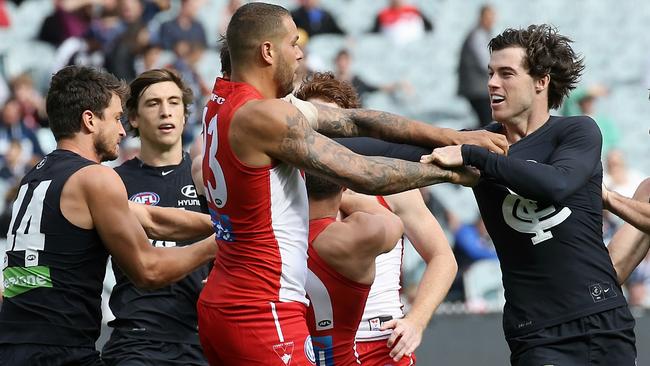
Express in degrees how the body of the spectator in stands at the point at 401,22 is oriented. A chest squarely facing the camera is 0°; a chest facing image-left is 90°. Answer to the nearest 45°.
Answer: approximately 0°

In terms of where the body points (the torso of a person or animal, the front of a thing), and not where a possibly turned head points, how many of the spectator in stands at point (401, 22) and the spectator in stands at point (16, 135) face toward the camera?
2

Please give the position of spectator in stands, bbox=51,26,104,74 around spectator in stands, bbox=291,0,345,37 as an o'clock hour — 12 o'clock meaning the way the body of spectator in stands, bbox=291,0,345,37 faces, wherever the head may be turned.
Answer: spectator in stands, bbox=51,26,104,74 is roughly at 3 o'clock from spectator in stands, bbox=291,0,345,37.

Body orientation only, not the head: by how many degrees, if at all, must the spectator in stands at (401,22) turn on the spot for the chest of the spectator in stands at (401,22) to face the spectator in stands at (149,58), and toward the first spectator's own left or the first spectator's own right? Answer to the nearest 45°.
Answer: approximately 90° to the first spectator's own right

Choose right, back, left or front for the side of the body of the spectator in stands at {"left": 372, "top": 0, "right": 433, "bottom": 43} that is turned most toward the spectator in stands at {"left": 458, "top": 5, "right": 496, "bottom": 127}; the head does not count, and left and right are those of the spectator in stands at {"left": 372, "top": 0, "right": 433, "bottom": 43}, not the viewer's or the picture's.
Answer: left

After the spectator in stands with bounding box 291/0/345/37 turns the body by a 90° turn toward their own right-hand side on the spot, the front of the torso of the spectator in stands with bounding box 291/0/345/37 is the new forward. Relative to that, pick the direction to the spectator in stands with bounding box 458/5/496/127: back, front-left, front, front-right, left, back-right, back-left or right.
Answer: back

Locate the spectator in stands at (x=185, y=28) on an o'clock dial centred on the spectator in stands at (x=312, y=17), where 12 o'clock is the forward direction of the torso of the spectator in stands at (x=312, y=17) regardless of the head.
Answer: the spectator in stands at (x=185, y=28) is roughly at 3 o'clock from the spectator in stands at (x=312, y=17).

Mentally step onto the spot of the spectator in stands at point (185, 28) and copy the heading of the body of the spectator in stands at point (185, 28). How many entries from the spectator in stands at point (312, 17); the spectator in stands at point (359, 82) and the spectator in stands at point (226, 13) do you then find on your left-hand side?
3

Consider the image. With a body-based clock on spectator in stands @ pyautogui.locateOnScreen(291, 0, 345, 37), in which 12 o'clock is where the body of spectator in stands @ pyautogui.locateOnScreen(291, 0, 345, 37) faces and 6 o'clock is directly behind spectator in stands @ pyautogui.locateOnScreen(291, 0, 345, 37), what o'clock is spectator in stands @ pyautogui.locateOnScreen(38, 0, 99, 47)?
spectator in stands @ pyautogui.locateOnScreen(38, 0, 99, 47) is roughly at 3 o'clock from spectator in stands @ pyautogui.locateOnScreen(291, 0, 345, 37).

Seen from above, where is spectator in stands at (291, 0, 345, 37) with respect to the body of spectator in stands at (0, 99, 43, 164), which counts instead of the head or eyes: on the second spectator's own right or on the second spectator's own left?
on the second spectator's own left

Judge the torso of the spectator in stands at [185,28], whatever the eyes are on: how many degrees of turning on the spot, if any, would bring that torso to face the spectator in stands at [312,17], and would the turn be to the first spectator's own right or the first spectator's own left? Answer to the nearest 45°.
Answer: approximately 90° to the first spectator's own left

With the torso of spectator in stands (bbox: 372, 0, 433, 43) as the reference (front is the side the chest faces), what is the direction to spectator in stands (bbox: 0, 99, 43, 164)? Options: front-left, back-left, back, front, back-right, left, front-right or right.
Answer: right
